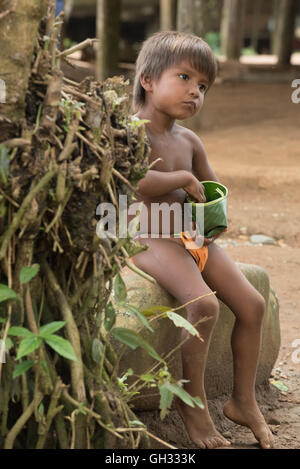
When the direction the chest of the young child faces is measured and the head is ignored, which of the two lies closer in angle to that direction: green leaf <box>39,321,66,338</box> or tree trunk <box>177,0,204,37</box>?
the green leaf

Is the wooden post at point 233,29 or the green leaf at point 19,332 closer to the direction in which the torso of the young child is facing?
the green leaf

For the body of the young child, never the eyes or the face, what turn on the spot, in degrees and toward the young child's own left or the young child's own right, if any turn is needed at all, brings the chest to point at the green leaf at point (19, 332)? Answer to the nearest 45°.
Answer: approximately 45° to the young child's own right

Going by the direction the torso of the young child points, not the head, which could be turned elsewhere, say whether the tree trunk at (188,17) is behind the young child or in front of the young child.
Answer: behind

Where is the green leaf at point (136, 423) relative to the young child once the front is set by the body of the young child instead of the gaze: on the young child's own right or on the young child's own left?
on the young child's own right

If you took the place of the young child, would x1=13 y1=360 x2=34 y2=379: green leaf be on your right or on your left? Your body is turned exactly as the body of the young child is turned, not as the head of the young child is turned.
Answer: on your right

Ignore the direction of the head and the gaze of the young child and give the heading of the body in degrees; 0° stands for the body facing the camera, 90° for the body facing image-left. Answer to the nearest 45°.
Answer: approximately 315°

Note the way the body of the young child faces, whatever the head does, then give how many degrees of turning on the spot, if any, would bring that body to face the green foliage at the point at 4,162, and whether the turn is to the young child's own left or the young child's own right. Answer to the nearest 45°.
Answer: approximately 45° to the young child's own right

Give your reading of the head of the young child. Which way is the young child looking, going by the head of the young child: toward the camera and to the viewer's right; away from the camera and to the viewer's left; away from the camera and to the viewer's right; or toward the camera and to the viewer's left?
toward the camera and to the viewer's right

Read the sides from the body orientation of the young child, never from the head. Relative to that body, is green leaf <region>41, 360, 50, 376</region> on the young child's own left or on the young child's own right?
on the young child's own right

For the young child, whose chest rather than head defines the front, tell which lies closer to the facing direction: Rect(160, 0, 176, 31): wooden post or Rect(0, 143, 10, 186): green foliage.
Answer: the green foliage
